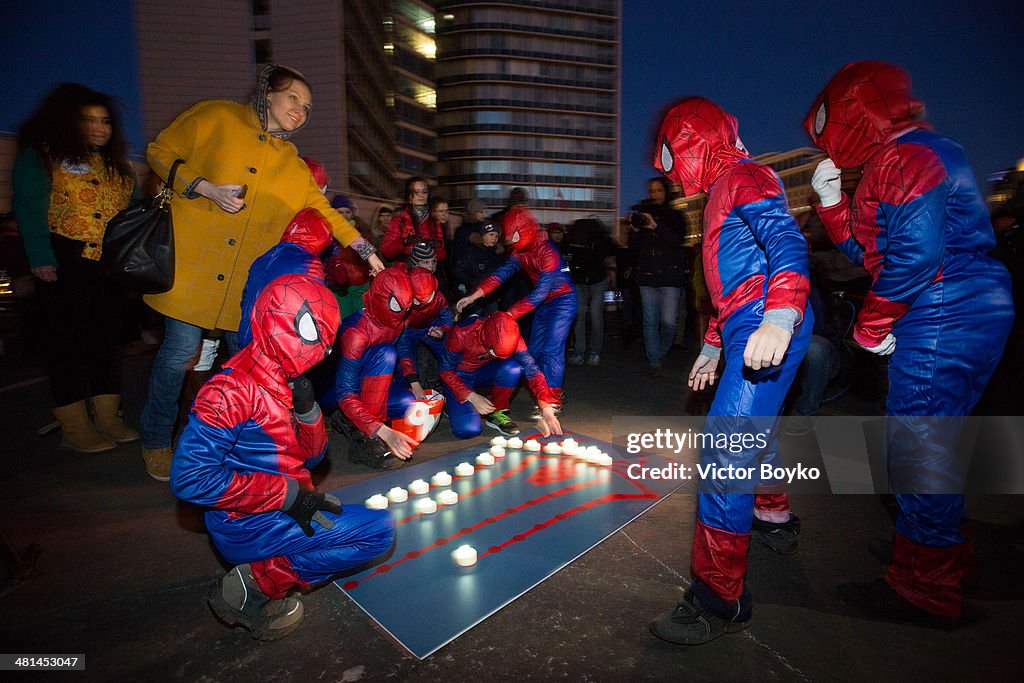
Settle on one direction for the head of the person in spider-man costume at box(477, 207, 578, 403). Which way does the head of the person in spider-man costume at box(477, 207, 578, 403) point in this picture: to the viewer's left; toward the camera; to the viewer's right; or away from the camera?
to the viewer's left

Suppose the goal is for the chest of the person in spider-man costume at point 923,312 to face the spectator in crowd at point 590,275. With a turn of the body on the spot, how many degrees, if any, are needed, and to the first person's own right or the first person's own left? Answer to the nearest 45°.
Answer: approximately 45° to the first person's own right

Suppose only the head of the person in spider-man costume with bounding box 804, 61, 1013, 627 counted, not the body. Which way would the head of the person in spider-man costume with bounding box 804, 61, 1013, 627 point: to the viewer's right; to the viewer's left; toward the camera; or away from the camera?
to the viewer's left

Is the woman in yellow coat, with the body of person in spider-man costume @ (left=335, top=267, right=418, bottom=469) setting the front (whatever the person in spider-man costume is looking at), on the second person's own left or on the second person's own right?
on the second person's own right

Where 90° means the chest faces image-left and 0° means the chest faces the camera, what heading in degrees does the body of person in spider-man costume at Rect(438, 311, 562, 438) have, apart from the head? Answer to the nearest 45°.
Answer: approximately 315°

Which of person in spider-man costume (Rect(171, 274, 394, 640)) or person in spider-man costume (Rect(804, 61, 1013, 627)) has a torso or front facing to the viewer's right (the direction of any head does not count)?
person in spider-man costume (Rect(171, 274, 394, 640))

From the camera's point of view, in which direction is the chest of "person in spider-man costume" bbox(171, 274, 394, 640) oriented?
to the viewer's right

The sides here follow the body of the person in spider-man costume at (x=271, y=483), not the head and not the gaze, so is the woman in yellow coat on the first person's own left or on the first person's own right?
on the first person's own left

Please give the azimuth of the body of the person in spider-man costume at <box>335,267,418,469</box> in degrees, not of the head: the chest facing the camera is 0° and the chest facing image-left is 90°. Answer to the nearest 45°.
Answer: approximately 315°
